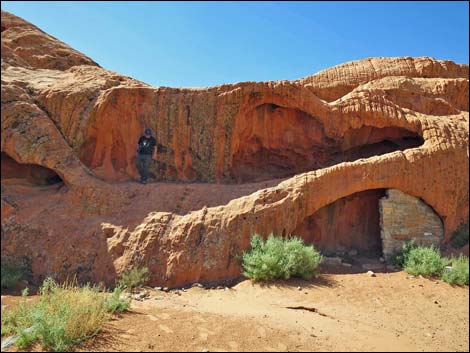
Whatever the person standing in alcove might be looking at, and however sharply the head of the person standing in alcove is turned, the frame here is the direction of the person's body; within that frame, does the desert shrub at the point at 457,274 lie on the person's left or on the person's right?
on the person's left

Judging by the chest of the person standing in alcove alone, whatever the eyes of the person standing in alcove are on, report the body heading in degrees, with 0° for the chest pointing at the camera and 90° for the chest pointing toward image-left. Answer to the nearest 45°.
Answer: approximately 0°

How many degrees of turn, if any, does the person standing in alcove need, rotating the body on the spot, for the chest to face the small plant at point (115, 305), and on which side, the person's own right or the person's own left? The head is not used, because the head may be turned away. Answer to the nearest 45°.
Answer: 0° — they already face it

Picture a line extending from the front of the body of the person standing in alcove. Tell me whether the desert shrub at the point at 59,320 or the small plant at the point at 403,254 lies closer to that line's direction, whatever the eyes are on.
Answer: the desert shrub

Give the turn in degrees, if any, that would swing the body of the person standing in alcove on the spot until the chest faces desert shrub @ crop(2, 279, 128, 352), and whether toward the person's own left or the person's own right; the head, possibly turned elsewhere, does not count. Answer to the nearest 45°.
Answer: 0° — they already face it

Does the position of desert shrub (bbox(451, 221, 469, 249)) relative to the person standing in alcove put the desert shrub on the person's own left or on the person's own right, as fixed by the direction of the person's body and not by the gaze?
on the person's own left

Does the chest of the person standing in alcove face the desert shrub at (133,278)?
yes

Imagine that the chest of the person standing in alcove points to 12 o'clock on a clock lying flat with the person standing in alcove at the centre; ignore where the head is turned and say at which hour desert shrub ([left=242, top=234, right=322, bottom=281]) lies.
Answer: The desert shrub is roughly at 11 o'clock from the person standing in alcove.
